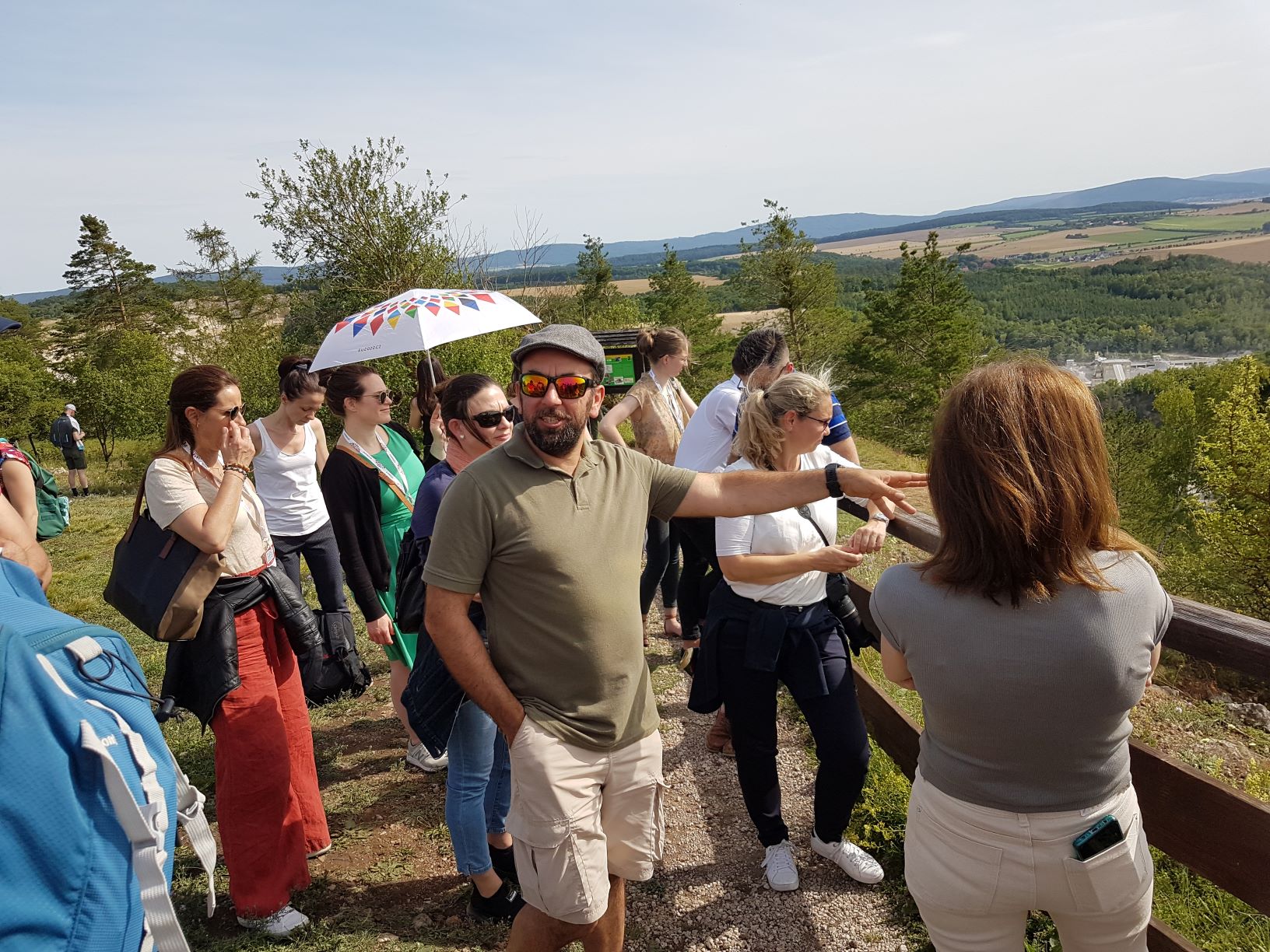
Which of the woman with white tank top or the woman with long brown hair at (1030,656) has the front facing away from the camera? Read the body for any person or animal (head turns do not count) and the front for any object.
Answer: the woman with long brown hair

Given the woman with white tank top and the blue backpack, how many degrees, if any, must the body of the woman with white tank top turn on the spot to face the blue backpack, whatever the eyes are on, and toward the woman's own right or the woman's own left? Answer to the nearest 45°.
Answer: approximately 45° to the woman's own right

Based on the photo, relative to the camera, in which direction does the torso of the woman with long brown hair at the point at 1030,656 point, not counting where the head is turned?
away from the camera

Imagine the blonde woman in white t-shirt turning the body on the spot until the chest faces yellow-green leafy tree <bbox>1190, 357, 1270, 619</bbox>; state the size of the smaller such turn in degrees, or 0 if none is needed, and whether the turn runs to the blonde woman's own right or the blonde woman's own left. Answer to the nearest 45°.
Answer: approximately 90° to the blonde woman's own left

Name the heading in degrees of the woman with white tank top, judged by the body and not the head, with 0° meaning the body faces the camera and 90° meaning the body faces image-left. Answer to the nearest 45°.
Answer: approximately 315°

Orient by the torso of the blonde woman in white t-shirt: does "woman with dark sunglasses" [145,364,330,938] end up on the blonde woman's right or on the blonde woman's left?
on the blonde woman's right

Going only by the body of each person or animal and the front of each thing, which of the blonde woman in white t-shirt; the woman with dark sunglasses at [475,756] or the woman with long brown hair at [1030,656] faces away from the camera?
the woman with long brown hair

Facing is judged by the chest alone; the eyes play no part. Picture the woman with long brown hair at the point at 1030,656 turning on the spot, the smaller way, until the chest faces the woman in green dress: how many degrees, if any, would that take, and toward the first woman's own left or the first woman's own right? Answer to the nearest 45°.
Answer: approximately 45° to the first woman's own left

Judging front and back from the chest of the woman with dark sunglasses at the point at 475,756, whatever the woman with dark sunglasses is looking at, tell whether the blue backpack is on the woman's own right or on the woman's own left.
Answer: on the woman's own right

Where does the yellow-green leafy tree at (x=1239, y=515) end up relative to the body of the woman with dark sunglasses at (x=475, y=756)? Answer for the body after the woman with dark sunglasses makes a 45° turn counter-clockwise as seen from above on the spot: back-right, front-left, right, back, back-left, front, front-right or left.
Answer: front-left
